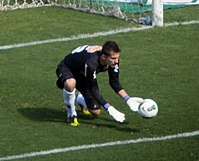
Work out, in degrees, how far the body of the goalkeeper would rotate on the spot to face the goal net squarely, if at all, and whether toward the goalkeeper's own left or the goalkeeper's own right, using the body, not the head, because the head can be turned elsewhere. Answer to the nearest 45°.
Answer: approximately 135° to the goalkeeper's own left

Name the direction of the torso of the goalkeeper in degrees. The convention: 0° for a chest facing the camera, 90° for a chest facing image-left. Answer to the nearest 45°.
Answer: approximately 315°

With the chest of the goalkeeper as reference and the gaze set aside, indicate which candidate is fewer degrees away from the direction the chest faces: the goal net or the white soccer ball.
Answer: the white soccer ball

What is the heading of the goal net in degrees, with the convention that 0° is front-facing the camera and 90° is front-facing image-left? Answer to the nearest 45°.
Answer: approximately 315°

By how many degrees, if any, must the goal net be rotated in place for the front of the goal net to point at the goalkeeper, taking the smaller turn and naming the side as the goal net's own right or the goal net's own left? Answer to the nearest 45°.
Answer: approximately 45° to the goal net's own right
